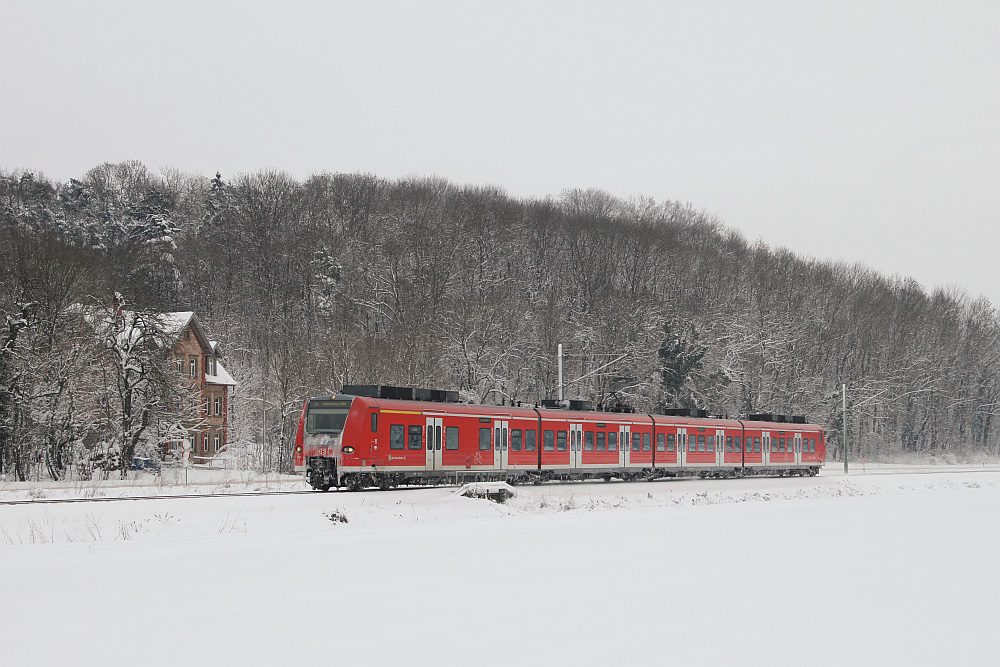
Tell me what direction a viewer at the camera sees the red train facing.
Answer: facing the viewer and to the left of the viewer
